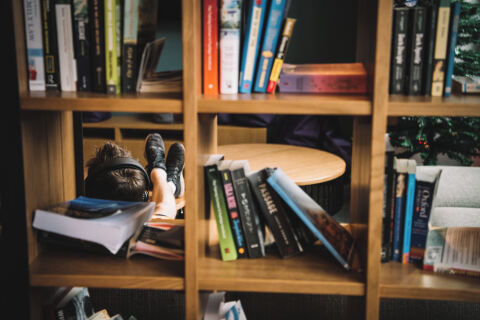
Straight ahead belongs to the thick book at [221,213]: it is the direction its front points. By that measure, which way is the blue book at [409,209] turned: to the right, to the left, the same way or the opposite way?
the same way

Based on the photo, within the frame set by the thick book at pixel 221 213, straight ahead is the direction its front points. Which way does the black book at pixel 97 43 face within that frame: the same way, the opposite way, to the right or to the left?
the same way

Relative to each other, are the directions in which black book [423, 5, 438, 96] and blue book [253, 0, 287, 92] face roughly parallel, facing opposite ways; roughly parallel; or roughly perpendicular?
roughly parallel
